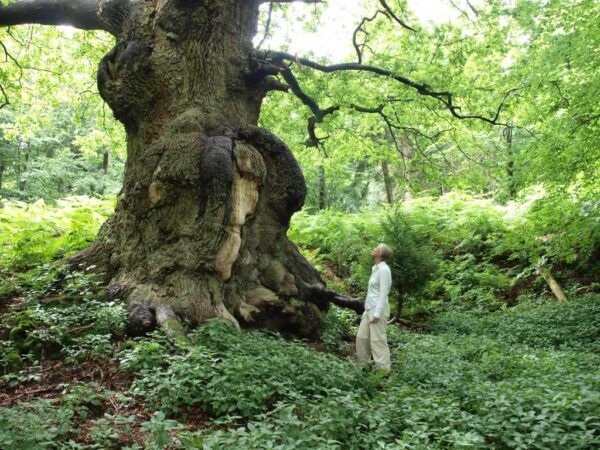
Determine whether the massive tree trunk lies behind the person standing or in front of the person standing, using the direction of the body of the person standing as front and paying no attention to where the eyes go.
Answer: in front

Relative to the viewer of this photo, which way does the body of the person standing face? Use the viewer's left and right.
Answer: facing to the left of the viewer
